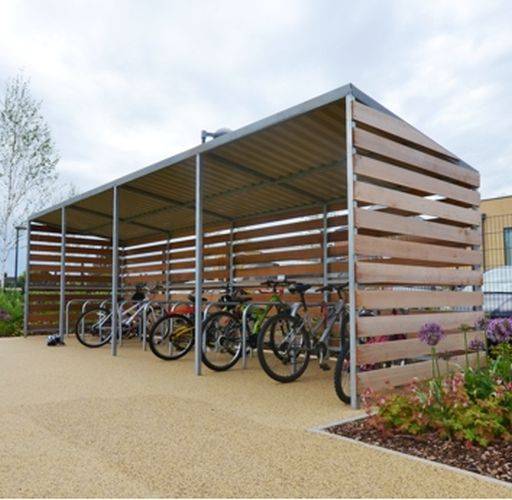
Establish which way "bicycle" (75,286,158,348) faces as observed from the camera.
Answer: facing away from the viewer and to the right of the viewer

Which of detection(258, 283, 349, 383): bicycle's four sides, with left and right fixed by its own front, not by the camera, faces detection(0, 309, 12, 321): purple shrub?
left

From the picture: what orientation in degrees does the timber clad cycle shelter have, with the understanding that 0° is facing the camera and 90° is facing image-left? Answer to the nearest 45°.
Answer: approximately 45°

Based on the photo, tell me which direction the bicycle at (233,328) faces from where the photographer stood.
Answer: facing away from the viewer and to the right of the viewer

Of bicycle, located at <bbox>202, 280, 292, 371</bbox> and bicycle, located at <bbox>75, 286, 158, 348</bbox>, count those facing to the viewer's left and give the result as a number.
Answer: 0

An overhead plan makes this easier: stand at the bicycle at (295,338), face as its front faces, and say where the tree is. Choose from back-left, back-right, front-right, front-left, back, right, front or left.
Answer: left

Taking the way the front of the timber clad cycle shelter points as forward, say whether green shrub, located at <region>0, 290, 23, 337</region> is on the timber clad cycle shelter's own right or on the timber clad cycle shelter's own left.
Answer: on the timber clad cycle shelter's own right

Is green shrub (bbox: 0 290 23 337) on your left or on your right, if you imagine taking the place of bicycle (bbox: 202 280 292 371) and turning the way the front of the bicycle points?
on your left

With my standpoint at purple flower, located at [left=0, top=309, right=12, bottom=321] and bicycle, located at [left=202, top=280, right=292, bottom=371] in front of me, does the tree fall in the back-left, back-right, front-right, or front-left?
back-left

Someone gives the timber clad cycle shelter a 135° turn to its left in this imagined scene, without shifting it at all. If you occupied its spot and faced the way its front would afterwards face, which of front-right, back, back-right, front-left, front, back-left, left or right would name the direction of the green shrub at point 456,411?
right

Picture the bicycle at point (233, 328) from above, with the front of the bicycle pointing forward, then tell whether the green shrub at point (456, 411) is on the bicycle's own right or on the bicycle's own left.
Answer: on the bicycle's own right
